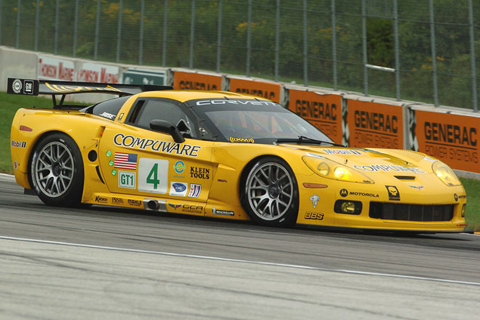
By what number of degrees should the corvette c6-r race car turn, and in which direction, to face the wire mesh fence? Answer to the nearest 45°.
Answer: approximately 135° to its left

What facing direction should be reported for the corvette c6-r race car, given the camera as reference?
facing the viewer and to the right of the viewer
